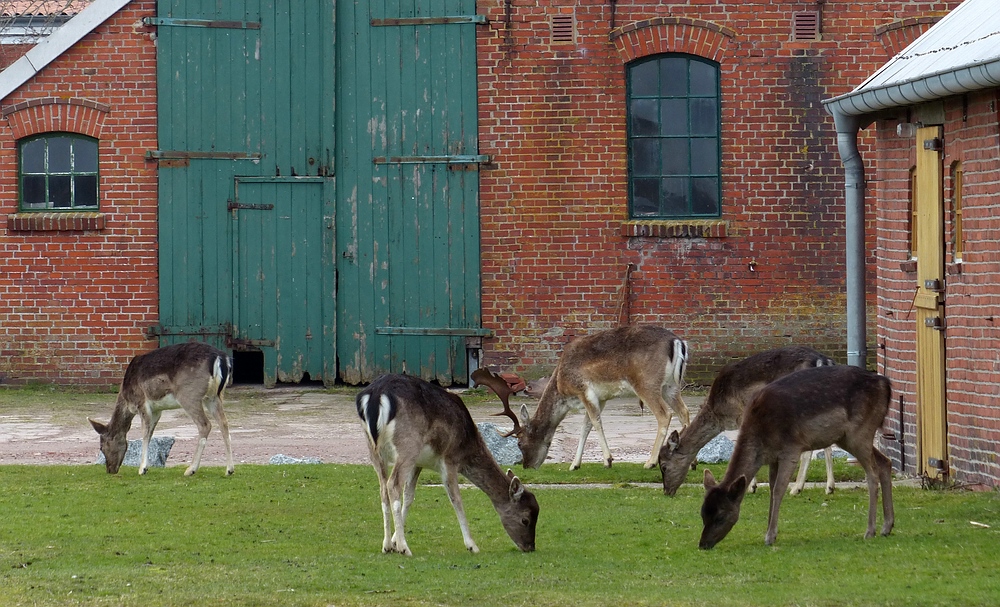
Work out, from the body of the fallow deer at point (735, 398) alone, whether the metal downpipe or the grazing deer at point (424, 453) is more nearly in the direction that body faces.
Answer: the grazing deer

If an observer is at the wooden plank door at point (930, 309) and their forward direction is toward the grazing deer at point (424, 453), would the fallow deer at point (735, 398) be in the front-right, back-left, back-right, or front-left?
front-right

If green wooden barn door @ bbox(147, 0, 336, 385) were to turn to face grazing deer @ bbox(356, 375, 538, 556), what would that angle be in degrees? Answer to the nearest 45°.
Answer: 0° — it already faces it

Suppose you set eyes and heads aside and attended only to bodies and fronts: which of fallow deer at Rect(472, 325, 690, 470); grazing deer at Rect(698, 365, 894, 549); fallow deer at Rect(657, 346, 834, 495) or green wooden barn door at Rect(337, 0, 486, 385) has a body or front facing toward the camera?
the green wooden barn door

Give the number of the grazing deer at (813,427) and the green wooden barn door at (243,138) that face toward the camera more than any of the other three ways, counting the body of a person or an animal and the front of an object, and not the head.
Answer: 1

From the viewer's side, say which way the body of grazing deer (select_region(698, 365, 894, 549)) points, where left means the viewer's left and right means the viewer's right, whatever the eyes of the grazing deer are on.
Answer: facing to the left of the viewer

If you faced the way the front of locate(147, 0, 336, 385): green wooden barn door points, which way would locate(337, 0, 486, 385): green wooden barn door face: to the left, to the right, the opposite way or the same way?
the same way

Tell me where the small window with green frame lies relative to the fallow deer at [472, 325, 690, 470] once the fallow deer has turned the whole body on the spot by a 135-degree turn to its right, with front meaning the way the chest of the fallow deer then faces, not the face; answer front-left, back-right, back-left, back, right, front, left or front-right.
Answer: left

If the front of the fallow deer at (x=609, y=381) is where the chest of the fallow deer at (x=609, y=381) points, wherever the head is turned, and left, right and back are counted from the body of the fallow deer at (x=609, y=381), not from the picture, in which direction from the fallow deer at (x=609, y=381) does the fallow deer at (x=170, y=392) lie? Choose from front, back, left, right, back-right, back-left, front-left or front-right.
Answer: front

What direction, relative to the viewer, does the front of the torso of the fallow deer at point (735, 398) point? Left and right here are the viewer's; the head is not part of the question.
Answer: facing to the left of the viewer

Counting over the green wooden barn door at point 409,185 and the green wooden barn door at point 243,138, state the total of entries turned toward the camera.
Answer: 2

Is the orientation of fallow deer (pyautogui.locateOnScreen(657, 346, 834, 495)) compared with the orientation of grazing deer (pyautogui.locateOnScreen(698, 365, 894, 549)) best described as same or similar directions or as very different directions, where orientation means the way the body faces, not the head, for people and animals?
same or similar directions

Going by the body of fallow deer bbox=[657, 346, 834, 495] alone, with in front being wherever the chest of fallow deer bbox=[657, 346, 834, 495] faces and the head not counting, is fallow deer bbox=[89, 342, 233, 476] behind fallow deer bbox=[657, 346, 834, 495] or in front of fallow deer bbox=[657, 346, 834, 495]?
in front

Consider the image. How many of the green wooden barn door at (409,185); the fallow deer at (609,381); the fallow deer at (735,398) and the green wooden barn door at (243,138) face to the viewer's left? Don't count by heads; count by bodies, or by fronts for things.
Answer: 2

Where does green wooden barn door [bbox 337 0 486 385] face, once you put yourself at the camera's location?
facing the viewer

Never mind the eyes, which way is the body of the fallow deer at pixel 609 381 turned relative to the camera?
to the viewer's left

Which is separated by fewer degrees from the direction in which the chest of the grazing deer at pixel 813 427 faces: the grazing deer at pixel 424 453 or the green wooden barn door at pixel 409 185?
the grazing deer

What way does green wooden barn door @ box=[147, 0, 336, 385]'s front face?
toward the camera
